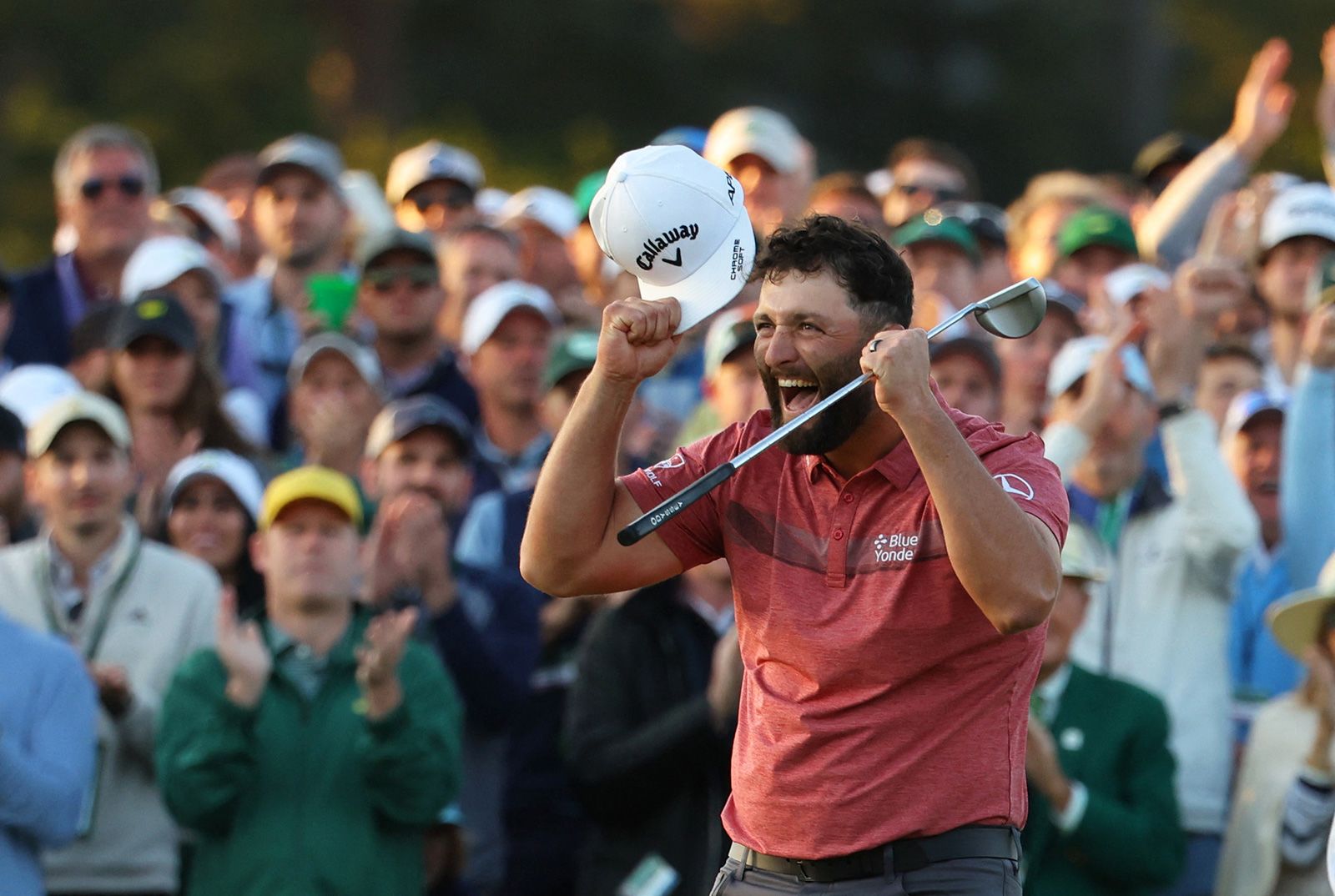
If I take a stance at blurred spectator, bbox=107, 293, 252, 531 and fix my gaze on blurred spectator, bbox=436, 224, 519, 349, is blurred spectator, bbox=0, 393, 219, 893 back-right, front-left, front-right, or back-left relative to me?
back-right

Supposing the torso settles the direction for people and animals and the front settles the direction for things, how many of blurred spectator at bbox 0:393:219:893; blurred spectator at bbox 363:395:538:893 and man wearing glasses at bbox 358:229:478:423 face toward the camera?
3

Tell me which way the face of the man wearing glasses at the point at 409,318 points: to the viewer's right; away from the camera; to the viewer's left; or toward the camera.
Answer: toward the camera

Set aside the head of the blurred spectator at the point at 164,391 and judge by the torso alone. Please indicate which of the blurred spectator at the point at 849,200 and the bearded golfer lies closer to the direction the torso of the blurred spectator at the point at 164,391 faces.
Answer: the bearded golfer

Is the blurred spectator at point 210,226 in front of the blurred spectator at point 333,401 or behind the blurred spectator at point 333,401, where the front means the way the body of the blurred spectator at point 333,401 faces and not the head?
behind

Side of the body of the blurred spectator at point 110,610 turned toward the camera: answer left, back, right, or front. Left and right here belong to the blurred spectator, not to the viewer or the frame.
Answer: front

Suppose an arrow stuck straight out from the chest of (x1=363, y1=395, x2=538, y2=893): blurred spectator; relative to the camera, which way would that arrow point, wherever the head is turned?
toward the camera

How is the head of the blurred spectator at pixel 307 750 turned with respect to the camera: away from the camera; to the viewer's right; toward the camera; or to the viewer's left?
toward the camera

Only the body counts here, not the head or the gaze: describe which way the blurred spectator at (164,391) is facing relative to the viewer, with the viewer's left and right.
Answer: facing the viewer

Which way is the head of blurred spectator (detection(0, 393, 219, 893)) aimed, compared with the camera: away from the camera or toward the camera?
toward the camera

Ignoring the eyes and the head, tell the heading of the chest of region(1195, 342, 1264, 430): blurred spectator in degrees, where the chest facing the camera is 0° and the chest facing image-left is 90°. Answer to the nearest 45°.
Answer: approximately 45°

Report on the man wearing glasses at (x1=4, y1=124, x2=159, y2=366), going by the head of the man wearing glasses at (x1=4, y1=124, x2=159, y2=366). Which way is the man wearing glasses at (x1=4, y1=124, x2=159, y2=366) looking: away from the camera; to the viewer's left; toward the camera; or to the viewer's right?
toward the camera

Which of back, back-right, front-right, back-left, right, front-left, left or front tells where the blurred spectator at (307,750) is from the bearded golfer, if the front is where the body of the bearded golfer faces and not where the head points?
right

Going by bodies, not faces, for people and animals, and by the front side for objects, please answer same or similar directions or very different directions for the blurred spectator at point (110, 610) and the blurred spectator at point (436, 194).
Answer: same or similar directions

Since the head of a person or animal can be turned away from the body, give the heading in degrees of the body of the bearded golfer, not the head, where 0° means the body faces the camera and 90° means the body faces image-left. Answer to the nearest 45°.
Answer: approximately 45°
